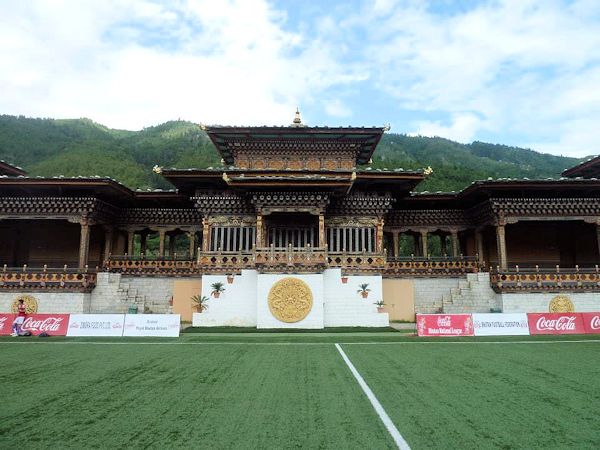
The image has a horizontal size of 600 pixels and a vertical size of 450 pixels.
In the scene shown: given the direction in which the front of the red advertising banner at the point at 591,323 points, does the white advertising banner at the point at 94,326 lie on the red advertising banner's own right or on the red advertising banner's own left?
on the red advertising banner's own right

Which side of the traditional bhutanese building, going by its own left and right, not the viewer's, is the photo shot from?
front

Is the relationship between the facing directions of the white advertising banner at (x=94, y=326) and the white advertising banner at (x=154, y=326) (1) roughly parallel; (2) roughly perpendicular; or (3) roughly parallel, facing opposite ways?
roughly parallel

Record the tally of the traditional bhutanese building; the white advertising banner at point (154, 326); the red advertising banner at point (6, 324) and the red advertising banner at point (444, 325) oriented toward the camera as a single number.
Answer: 4

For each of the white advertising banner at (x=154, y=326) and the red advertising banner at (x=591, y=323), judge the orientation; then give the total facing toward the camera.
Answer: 2

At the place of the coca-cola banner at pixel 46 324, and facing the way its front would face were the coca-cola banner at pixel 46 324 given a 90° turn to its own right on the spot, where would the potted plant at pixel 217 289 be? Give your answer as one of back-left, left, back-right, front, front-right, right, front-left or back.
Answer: back

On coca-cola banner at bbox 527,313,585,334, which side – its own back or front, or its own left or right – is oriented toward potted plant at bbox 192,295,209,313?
right

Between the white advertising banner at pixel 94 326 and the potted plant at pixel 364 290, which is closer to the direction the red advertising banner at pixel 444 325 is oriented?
the white advertising banner

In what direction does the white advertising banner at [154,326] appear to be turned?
toward the camera

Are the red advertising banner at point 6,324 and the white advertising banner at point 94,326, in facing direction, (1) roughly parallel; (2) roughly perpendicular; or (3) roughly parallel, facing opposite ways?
roughly parallel

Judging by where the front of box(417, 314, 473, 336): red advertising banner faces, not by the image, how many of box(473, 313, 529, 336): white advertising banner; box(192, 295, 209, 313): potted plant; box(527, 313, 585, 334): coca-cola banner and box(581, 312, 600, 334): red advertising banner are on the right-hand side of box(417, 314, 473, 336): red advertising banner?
1

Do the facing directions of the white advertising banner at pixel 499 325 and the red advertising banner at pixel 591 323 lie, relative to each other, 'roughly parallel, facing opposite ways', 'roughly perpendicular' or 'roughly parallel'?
roughly parallel

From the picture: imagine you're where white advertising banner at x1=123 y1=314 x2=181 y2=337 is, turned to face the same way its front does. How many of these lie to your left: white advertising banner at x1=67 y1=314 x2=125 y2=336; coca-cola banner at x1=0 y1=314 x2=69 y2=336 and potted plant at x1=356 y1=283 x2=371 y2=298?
1

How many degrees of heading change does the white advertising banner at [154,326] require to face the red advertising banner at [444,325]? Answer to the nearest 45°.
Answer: approximately 90° to its left

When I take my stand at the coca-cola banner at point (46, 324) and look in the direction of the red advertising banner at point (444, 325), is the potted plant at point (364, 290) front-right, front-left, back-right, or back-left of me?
front-left
